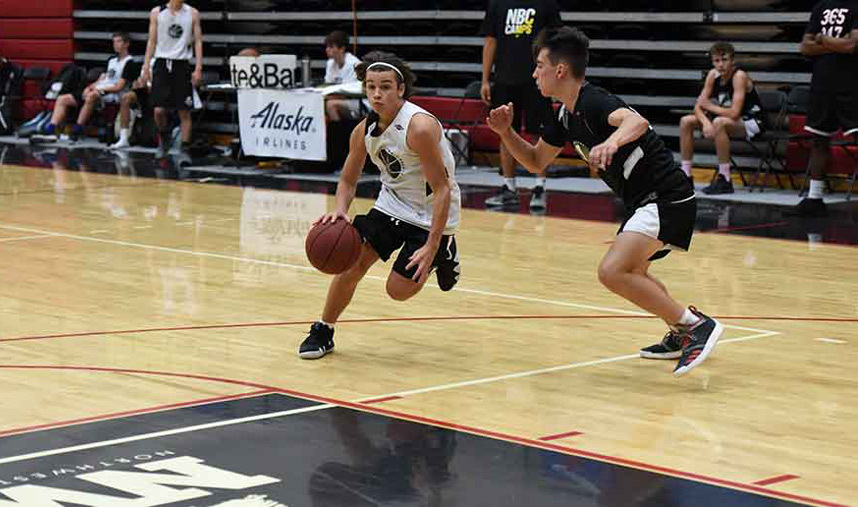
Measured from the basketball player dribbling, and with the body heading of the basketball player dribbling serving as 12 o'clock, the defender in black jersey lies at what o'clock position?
The defender in black jersey is roughly at 8 o'clock from the basketball player dribbling.

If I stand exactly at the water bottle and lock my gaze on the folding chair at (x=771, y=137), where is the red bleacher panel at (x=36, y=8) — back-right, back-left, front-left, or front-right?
back-left

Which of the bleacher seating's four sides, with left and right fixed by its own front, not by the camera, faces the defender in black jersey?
front

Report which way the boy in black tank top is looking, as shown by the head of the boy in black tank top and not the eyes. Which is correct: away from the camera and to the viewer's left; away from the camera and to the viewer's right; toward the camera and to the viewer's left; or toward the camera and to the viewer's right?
toward the camera and to the viewer's left

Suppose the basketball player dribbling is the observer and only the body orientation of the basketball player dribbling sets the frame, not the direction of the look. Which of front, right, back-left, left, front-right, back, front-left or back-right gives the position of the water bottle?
back-right

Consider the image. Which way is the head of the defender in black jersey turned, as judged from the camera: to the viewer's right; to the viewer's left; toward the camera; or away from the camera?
to the viewer's left

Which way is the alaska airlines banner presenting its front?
toward the camera

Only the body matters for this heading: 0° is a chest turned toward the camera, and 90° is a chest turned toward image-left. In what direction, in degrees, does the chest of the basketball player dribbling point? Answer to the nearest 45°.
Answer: approximately 45°

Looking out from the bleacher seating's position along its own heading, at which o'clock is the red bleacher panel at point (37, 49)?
The red bleacher panel is roughly at 4 o'clock from the bleacher seating.

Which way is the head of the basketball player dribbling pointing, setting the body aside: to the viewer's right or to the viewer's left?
to the viewer's left

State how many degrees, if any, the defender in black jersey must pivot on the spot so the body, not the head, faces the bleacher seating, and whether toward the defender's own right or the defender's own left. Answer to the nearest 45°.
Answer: approximately 90° to the defender's own right

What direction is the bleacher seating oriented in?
toward the camera

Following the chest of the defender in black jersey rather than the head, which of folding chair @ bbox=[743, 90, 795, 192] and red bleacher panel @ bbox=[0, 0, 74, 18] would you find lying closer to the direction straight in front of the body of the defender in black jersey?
the red bleacher panel

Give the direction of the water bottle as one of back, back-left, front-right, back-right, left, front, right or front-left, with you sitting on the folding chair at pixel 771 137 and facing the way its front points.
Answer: front-right

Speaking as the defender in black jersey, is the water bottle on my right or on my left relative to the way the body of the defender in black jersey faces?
on my right

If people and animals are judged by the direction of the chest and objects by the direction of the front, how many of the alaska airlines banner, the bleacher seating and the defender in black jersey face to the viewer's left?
1

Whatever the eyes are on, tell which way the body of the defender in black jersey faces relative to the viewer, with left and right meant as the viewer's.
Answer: facing to the left of the viewer

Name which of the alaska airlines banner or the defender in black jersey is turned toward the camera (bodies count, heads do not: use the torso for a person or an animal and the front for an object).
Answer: the alaska airlines banner

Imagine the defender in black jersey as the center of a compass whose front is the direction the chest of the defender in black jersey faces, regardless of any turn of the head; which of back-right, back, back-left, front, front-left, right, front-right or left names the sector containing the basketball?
front
